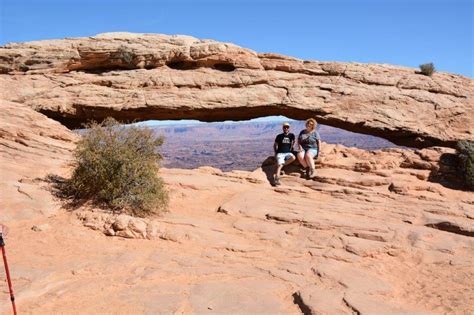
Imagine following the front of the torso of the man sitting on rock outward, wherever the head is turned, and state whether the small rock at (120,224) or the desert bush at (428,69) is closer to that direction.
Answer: the small rock

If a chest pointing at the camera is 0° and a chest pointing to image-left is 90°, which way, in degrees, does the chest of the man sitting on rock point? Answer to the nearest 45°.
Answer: approximately 0°

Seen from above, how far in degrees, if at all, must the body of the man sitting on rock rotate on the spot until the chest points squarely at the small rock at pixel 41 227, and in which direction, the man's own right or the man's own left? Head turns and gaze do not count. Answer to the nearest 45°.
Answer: approximately 45° to the man's own right

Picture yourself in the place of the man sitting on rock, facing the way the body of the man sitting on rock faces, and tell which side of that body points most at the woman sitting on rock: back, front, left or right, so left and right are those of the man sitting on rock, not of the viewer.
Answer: left

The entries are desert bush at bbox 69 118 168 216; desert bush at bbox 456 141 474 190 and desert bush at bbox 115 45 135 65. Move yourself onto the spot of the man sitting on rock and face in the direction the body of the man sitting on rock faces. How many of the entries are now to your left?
1

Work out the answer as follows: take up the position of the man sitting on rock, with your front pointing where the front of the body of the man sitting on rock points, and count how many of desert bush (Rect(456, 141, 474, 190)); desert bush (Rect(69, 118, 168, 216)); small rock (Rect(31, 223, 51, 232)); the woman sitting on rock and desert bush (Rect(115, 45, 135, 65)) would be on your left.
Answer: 2

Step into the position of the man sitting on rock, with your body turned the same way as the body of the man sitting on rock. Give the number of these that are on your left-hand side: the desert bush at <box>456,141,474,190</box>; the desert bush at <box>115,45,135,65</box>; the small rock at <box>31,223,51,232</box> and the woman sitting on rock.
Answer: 2

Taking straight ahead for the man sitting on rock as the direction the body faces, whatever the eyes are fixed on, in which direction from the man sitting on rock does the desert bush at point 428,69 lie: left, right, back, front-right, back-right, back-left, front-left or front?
back-left

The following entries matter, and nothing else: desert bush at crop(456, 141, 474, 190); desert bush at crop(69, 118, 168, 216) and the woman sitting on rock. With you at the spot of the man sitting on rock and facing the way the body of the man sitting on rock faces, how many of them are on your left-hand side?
2

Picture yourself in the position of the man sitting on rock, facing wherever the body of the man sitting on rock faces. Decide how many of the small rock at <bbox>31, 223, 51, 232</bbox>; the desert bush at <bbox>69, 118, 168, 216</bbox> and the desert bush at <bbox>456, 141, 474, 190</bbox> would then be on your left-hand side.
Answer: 1

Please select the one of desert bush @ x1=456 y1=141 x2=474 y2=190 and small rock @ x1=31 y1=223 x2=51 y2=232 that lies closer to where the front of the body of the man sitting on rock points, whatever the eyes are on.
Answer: the small rock

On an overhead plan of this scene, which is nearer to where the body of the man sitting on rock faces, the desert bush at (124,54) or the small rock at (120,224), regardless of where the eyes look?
the small rock
